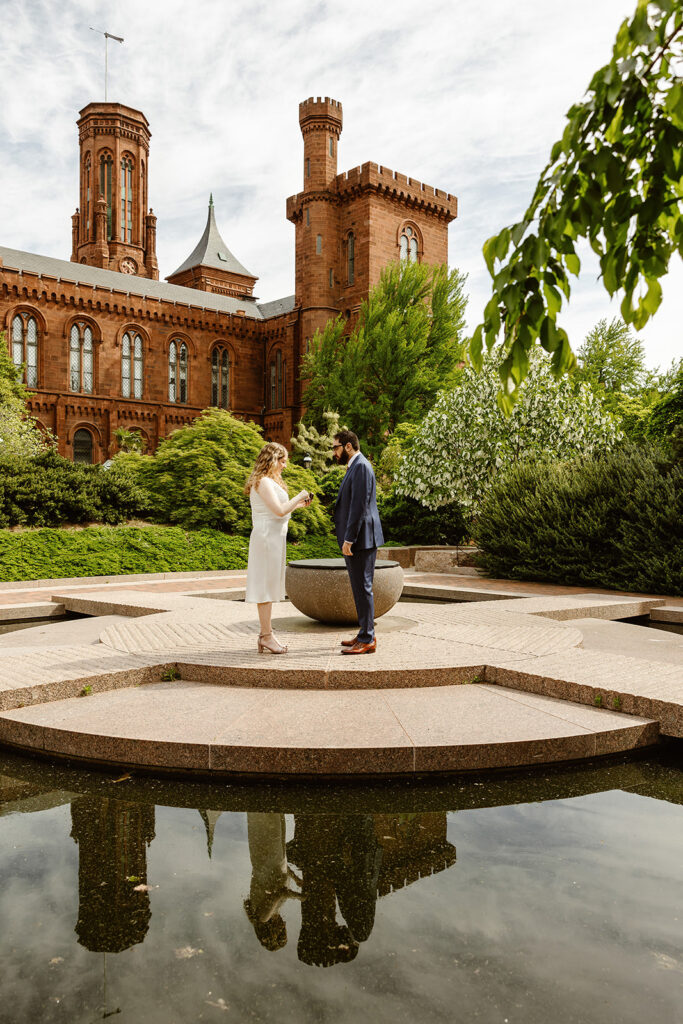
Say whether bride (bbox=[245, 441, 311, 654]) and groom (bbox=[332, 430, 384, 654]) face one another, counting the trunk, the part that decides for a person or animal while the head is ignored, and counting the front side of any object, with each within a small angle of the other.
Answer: yes

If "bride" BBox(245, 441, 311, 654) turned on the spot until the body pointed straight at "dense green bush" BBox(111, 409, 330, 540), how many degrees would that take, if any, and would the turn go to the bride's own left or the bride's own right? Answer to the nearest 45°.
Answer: approximately 90° to the bride's own left

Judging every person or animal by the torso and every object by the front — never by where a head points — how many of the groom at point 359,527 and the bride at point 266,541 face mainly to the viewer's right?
1

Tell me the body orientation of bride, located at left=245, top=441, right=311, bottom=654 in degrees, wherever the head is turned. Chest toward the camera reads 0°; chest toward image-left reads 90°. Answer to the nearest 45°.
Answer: approximately 270°

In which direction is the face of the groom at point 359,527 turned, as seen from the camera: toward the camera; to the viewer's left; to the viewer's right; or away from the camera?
to the viewer's left

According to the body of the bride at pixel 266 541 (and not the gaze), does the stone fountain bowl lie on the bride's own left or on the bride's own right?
on the bride's own left

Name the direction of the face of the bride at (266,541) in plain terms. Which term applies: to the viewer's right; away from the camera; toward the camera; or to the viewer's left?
to the viewer's right

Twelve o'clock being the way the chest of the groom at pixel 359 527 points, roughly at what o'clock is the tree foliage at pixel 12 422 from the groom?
The tree foliage is roughly at 2 o'clock from the groom.

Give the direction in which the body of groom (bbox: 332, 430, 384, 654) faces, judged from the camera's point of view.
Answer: to the viewer's left

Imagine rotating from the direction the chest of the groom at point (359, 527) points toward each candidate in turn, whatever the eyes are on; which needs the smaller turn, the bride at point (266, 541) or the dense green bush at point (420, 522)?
the bride

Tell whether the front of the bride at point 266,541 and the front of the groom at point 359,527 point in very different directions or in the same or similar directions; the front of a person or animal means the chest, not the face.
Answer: very different directions

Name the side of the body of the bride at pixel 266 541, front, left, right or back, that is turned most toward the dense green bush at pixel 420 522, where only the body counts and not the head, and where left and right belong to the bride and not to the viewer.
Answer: left
